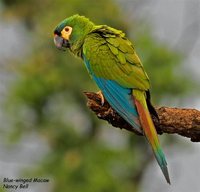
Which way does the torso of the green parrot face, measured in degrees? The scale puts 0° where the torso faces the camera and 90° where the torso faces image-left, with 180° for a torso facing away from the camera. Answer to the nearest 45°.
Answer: approximately 135°
